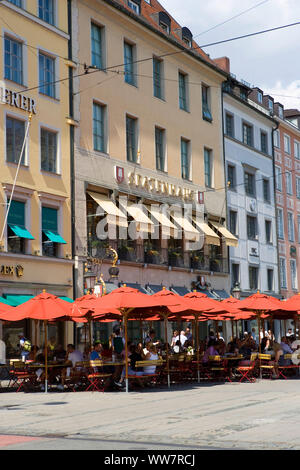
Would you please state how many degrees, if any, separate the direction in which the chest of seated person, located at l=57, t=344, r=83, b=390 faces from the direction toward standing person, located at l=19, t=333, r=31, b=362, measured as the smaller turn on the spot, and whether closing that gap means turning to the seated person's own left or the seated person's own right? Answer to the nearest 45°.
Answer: approximately 90° to the seated person's own right

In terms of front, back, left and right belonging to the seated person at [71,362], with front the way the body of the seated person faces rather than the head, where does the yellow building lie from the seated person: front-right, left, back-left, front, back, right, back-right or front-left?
right
